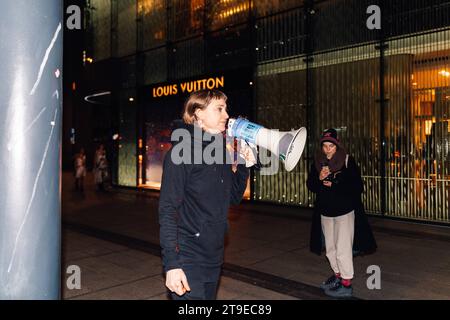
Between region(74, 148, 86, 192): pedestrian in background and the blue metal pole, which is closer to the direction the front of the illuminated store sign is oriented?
the blue metal pole

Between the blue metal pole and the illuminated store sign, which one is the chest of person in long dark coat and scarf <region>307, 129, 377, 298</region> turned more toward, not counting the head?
the blue metal pole

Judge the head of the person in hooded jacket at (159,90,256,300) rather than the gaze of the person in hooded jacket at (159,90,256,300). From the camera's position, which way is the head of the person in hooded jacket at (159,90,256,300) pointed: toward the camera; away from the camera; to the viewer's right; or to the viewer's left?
to the viewer's right

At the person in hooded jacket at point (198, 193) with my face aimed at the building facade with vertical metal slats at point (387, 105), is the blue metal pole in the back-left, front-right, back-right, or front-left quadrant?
back-left

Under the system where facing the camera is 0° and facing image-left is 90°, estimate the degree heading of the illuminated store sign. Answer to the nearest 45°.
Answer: approximately 45°

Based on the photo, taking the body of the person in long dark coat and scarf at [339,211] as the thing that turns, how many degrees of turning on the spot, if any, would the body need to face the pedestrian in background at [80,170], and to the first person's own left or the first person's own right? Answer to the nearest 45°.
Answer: approximately 90° to the first person's own right

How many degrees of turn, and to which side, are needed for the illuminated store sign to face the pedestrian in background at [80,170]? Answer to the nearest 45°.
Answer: approximately 90° to its right

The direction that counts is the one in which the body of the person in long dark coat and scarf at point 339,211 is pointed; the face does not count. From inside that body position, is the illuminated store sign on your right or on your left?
on your right

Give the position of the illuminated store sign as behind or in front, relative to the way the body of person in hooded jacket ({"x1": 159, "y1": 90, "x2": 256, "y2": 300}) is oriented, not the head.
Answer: behind
